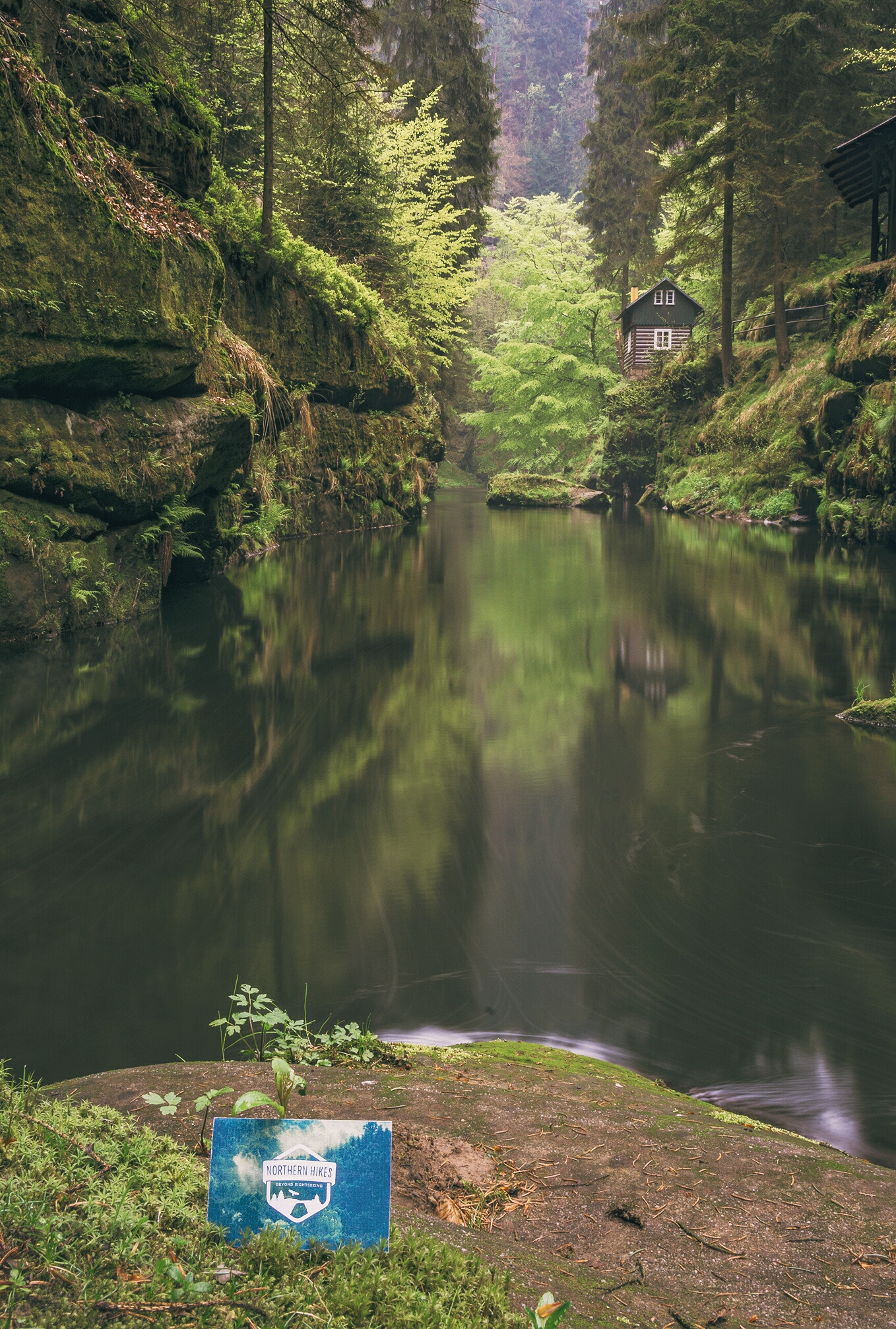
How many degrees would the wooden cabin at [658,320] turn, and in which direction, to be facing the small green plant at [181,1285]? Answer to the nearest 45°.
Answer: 0° — it already faces it

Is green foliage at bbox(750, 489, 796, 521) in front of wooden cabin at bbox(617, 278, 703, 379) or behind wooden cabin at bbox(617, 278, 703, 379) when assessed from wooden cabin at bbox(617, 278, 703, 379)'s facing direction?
in front

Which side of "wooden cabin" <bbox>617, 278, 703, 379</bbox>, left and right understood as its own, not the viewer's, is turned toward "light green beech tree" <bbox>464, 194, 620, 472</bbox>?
right

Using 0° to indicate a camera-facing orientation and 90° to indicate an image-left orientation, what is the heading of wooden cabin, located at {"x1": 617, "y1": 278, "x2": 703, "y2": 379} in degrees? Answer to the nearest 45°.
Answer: approximately 0°

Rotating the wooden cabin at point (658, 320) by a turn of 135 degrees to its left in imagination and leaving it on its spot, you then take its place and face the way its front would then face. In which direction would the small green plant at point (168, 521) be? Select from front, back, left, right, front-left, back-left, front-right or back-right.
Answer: back-right

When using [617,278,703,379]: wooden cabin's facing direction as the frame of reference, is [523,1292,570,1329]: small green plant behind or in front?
in front

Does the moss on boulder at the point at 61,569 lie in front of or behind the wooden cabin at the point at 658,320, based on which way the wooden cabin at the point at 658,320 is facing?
in front

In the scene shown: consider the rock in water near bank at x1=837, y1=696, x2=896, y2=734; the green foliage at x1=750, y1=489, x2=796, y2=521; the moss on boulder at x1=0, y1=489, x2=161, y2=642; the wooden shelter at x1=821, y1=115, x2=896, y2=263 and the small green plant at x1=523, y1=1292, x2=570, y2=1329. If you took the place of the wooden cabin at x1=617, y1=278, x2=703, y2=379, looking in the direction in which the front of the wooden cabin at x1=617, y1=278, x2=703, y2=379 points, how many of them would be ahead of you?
5

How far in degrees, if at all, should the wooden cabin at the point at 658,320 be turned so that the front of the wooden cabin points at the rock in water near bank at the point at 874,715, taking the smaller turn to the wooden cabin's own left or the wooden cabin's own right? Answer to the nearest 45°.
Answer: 0° — it already faces it

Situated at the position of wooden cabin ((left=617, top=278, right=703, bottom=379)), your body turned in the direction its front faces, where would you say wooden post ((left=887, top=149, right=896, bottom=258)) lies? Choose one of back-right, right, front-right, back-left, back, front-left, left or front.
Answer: front

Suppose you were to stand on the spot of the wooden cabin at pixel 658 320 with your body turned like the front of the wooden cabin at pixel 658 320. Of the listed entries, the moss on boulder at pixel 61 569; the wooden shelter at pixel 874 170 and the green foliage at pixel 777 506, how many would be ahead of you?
3
